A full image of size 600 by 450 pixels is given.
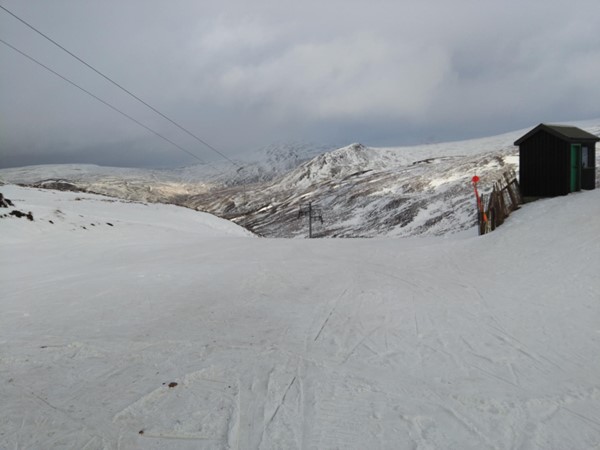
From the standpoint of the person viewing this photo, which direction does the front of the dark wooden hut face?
facing the viewer and to the right of the viewer
